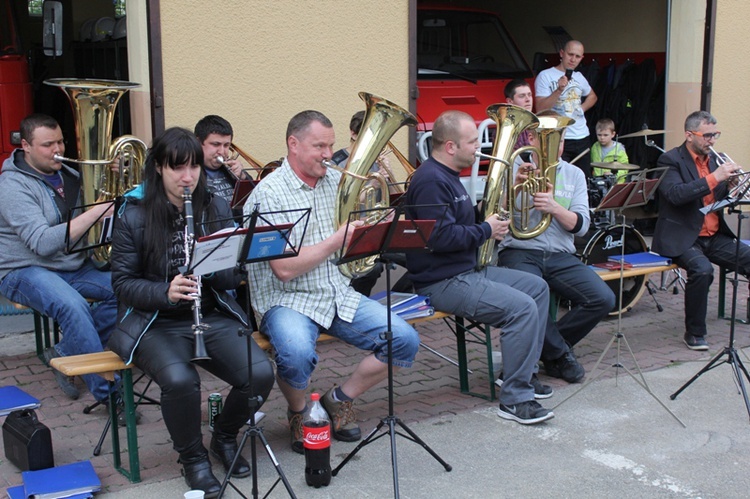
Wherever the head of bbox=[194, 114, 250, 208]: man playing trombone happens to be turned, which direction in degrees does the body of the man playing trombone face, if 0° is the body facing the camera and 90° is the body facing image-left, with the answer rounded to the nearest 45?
approximately 315°

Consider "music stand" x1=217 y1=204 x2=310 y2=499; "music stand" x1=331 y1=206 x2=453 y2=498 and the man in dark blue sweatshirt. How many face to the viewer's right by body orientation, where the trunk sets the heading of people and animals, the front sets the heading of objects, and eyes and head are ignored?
1

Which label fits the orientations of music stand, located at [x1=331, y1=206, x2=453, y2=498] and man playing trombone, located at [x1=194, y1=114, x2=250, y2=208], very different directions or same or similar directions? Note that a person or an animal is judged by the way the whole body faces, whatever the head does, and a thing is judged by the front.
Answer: very different directions

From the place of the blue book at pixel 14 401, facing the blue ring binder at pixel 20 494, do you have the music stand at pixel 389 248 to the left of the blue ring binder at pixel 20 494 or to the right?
left

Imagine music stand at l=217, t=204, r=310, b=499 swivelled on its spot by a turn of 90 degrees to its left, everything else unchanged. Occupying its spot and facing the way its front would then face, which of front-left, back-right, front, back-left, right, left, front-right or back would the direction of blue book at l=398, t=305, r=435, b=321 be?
back
